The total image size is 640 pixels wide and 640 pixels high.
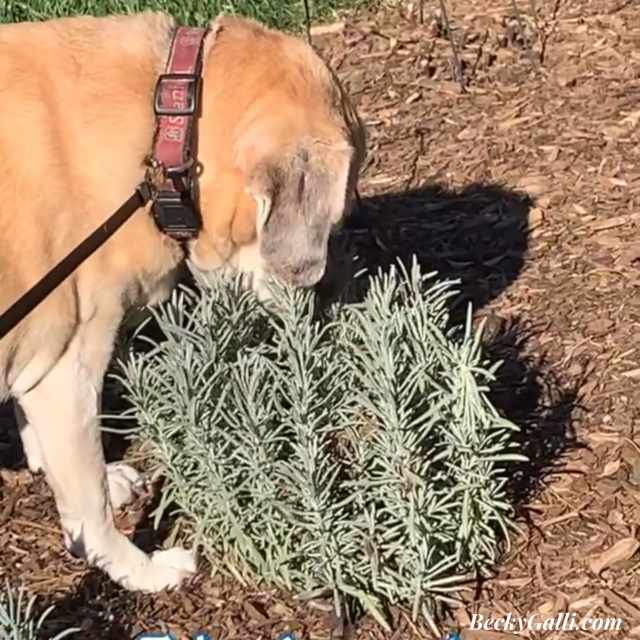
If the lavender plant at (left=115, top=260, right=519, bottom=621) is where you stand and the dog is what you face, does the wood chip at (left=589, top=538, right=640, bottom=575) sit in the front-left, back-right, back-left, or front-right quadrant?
back-right

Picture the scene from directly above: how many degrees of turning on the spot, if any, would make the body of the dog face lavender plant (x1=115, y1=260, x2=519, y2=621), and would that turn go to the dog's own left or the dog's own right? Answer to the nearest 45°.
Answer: approximately 45° to the dog's own right

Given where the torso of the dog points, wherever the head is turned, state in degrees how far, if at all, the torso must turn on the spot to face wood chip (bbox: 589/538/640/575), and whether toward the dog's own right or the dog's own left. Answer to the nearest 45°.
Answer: approximately 45° to the dog's own right

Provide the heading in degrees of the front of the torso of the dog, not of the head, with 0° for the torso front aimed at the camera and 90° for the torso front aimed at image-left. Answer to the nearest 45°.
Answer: approximately 270°
